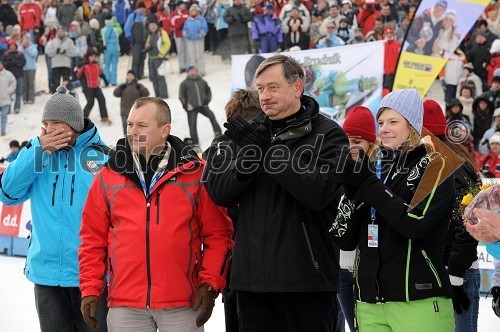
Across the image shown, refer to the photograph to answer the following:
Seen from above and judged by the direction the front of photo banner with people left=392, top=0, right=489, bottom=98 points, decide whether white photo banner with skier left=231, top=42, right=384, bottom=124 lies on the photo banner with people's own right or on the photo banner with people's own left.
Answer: on the photo banner with people's own right

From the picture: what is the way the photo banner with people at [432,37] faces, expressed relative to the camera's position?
facing the viewer

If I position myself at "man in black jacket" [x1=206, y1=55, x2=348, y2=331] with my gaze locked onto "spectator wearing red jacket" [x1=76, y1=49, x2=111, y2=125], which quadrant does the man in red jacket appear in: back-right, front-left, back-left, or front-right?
front-left

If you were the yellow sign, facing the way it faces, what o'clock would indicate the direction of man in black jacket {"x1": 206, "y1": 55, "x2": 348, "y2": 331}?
The man in black jacket is roughly at 12 o'clock from the yellow sign.

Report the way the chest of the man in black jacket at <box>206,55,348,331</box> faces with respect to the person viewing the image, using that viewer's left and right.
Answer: facing the viewer and to the left of the viewer

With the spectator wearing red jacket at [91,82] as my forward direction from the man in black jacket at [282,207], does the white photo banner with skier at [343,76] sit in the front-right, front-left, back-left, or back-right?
front-right

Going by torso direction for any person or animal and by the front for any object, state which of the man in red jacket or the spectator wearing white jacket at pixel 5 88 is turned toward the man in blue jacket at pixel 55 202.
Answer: the spectator wearing white jacket

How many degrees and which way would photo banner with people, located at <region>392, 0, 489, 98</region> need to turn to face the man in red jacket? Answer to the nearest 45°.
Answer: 0° — it already faces them

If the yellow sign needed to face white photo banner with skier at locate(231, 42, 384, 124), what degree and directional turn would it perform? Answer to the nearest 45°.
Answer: approximately 90° to its right

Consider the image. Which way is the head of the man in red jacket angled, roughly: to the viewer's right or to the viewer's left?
to the viewer's left

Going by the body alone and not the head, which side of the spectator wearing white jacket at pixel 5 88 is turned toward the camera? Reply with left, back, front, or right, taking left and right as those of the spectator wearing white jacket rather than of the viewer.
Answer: front

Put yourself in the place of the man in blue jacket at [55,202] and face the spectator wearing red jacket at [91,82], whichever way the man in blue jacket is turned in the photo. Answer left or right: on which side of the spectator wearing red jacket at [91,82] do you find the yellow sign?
right
